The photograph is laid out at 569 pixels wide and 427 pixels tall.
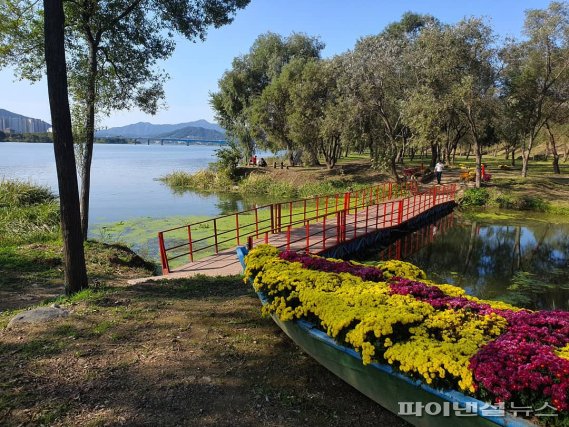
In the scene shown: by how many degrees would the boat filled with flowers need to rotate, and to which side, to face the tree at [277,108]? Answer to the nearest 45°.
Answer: approximately 45° to its right

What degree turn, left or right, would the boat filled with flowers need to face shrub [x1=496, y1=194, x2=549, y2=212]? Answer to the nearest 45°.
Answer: approximately 45° to its right

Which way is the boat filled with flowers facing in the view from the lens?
facing away from the viewer and to the left of the viewer

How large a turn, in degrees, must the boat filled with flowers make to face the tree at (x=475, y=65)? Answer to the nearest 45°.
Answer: approximately 45° to its right

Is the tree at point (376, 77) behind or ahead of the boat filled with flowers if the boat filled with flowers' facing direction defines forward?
ahead

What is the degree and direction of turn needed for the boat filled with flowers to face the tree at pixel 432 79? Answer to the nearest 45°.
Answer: approximately 45° to its right

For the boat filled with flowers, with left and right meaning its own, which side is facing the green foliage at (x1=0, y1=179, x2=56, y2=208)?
front

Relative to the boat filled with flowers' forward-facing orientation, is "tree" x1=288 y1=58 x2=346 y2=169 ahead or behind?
ahead

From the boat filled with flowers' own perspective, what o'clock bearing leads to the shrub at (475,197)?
The shrub is roughly at 2 o'clock from the boat filled with flowers.
